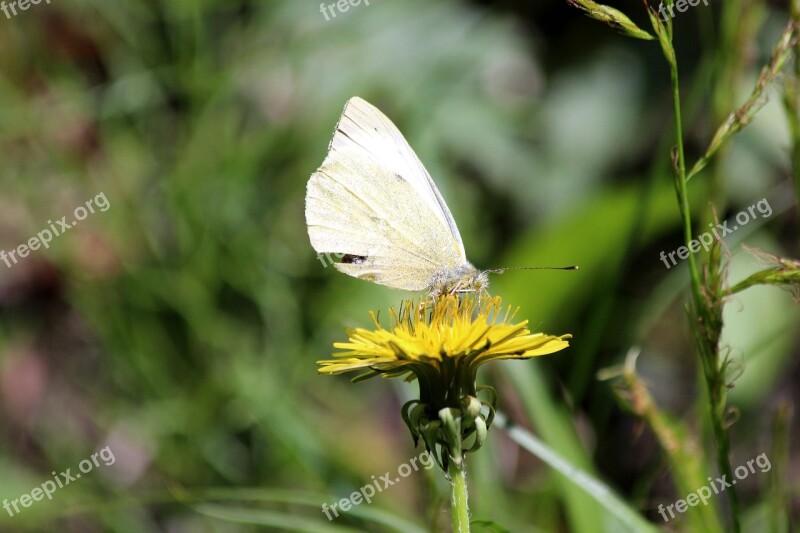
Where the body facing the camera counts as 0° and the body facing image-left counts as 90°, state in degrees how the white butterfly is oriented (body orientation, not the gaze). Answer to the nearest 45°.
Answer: approximately 270°
